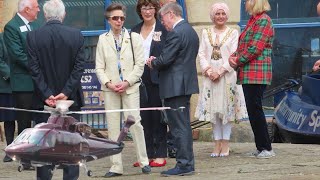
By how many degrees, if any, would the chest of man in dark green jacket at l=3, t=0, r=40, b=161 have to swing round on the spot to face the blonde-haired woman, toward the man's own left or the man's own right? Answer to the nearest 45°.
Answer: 0° — they already face them

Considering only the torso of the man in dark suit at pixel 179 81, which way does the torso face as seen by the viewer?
to the viewer's left

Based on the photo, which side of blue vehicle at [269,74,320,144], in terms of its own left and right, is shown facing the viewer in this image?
left

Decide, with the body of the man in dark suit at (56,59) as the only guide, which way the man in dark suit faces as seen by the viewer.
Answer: away from the camera

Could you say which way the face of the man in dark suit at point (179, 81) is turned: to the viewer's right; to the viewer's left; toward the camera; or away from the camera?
to the viewer's left

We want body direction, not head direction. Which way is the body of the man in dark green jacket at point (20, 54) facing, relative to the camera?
to the viewer's right

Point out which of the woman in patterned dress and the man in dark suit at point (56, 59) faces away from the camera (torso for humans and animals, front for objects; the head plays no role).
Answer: the man in dark suit

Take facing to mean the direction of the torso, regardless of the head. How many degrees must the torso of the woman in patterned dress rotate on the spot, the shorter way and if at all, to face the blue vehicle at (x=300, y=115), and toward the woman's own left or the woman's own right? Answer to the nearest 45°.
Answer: approximately 135° to the woman's own left

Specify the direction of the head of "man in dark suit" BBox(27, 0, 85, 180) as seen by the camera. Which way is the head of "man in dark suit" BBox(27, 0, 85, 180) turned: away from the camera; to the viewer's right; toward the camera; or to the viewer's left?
away from the camera
